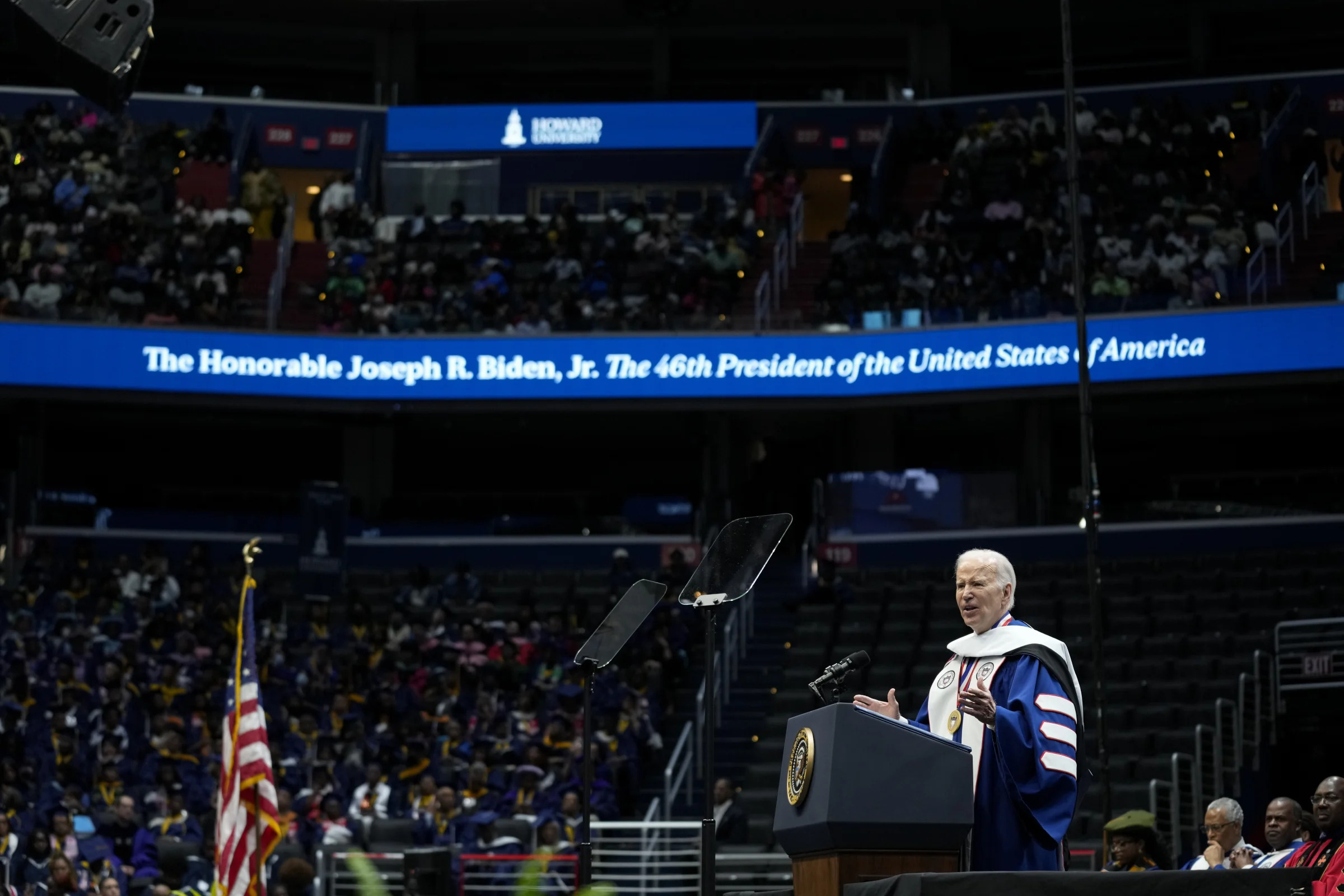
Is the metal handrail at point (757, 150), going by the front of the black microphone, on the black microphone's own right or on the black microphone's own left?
on the black microphone's own left

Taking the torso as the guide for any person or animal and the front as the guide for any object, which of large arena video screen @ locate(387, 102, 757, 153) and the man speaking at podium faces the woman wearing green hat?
the large arena video screen

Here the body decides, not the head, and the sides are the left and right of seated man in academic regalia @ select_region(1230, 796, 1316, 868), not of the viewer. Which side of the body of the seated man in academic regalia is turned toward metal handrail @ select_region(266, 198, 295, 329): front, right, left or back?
right

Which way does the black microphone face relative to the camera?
to the viewer's right

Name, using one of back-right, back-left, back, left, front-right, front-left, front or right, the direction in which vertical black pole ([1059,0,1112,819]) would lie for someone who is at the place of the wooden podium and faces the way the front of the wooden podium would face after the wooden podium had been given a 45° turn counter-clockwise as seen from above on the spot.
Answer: back-right

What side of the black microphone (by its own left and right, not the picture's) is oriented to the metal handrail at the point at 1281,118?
left

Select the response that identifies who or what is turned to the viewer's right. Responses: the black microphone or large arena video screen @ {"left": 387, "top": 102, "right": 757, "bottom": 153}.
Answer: the black microphone

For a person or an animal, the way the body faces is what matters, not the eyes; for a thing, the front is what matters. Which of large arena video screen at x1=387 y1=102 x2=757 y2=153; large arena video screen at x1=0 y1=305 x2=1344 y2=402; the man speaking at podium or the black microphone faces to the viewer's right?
the black microphone

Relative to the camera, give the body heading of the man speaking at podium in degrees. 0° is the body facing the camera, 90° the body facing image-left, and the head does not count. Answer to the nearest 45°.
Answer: approximately 45°

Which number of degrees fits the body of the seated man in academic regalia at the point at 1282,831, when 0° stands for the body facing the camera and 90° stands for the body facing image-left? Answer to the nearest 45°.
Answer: approximately 45°

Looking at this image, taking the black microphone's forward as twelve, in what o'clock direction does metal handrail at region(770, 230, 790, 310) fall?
The metal handrail is roughly at 9 o'clock from the black microphone.
